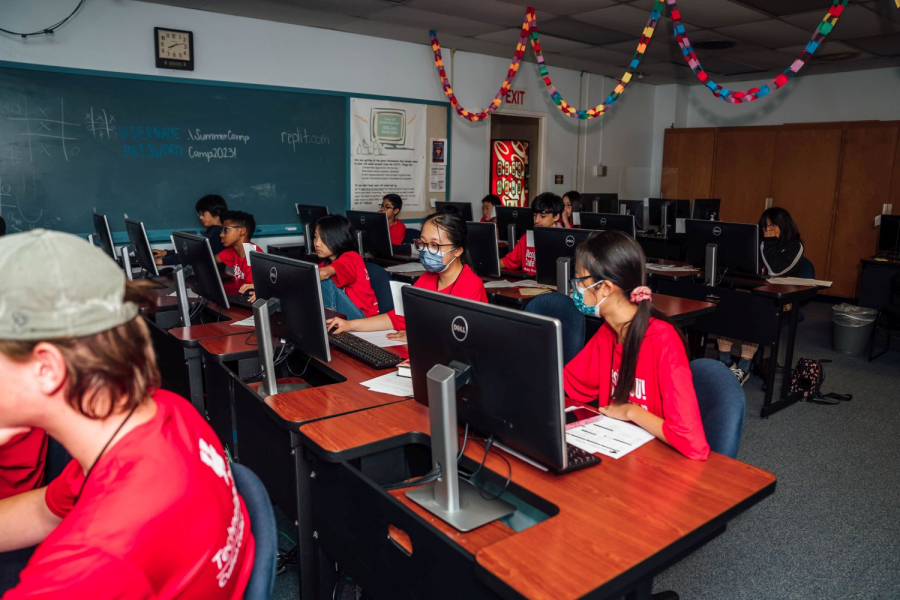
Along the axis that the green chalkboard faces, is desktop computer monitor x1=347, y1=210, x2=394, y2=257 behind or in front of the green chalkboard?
in front

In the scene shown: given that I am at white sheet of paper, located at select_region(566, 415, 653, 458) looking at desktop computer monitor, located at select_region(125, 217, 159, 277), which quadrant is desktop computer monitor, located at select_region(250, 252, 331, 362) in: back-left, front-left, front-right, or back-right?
front-left

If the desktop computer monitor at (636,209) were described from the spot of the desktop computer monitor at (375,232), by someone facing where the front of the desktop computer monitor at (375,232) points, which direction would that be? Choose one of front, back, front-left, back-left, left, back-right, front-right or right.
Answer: front

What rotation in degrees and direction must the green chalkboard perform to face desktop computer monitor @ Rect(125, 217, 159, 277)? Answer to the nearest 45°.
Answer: approximately 45° to its right

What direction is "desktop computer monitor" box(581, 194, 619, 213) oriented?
away from the camera

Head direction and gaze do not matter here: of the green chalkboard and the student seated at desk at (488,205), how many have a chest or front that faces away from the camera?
0

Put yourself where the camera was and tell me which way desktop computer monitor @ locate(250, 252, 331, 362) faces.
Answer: facing away from the viewer and to the right of the viewer

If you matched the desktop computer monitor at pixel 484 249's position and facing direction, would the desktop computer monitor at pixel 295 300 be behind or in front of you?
behind

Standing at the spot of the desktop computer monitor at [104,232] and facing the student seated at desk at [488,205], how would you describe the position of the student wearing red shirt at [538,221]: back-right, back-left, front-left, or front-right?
front-right

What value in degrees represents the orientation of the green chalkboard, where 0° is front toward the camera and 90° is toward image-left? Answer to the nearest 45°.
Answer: approximately 315°

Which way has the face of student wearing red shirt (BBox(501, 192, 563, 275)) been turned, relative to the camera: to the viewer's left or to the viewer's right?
to the viewer's left

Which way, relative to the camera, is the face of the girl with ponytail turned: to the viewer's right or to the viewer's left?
to the viewer's left

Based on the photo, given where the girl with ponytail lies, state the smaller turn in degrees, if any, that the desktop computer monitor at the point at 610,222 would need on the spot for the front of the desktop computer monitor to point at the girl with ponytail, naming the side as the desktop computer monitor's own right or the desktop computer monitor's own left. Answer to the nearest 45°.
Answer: approximately 135° to the desktop computer monitor's own right

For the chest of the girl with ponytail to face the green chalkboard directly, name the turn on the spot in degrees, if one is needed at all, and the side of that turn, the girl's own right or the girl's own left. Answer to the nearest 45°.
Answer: approximately 90° to the girl's own right

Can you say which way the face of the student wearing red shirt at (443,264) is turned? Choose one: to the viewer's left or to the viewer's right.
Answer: to the viewer's left

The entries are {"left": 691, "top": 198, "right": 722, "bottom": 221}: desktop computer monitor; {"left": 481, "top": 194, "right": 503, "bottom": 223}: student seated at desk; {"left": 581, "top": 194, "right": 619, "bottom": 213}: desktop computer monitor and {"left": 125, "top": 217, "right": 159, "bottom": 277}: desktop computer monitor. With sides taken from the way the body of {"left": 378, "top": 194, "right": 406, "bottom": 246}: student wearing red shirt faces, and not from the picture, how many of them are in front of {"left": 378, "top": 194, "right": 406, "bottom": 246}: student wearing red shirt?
1
